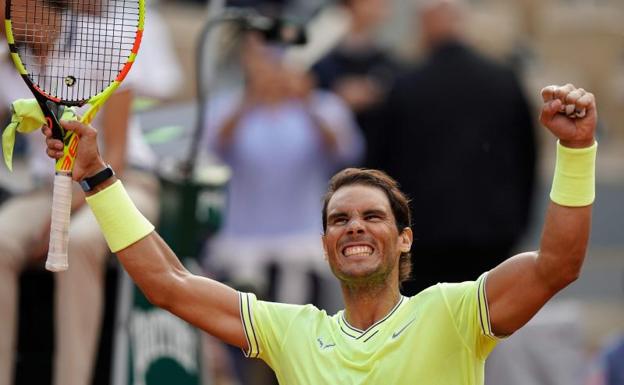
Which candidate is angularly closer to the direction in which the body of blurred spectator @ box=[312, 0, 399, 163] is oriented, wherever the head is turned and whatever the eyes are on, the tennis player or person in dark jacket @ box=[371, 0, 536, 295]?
the tennis player

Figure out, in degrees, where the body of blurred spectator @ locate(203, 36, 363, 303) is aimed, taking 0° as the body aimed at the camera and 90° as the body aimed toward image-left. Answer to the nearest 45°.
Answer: approximately 0°

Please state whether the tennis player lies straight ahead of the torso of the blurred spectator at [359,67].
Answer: yes

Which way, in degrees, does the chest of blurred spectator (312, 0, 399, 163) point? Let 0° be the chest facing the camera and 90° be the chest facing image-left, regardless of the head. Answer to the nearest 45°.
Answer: approximately 0°

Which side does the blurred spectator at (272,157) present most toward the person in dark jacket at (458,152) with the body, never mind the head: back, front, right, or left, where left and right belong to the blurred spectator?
left

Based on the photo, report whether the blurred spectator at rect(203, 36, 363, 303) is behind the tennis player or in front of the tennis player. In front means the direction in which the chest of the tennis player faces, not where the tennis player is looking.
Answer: behind
